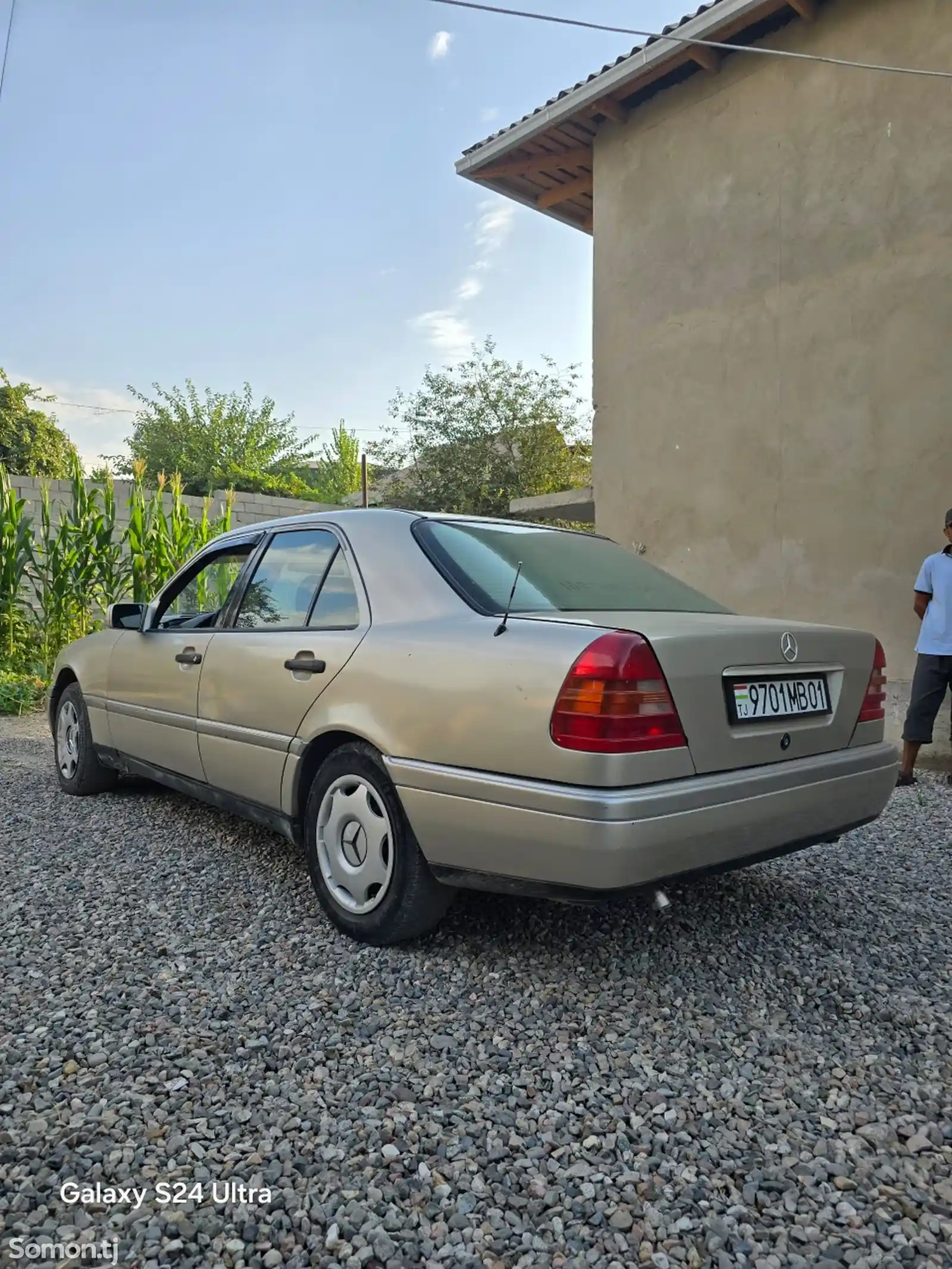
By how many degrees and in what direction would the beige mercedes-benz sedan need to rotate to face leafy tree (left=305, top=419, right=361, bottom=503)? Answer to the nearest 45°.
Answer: approximately 45° to its right

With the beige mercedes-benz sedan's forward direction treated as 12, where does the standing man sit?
The standing man is roughly at 3 o'clock from the beige mercedes-benz sedan.

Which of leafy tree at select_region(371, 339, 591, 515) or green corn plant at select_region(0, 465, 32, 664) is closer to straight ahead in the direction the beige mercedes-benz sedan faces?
the green corn plant

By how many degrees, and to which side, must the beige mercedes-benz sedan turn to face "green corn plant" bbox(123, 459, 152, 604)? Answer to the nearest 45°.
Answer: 0° — it already faces it

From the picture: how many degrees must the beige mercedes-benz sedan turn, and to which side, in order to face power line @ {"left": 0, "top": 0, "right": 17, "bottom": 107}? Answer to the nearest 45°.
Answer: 0° — it already faces it

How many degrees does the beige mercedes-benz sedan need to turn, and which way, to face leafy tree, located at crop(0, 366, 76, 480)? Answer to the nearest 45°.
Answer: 0° — it already faces it

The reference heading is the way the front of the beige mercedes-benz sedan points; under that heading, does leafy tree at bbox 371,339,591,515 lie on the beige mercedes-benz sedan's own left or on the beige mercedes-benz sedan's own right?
on the beige mercedes-benz sedan's own right

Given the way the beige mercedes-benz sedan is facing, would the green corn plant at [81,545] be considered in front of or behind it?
in front

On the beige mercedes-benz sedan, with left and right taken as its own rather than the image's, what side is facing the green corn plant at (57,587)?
front

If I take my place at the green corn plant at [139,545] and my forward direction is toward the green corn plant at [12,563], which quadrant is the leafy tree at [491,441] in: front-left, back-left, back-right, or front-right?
back-right

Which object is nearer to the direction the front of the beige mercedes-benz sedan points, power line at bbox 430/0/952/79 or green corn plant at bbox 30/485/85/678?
the green corn plant

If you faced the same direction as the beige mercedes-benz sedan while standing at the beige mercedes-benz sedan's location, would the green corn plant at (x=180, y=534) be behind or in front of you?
in front

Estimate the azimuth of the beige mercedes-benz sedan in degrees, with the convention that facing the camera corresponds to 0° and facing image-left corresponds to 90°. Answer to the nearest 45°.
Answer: approximately 135°
